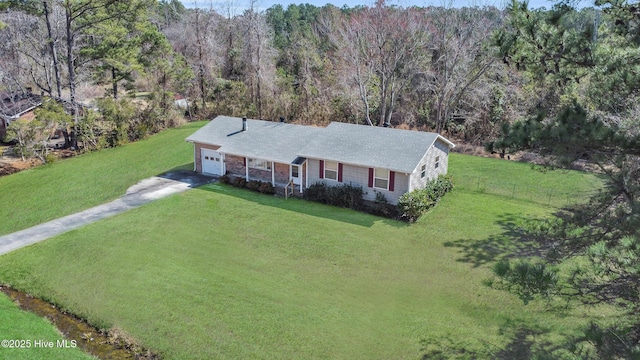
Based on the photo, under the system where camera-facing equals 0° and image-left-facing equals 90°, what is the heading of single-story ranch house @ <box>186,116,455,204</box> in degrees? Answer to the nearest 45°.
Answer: approximately 45°

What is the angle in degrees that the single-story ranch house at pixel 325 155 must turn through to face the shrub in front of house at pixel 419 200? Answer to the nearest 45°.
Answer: approximately 90° to its left

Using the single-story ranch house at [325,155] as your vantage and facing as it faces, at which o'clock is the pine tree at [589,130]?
The pine tree is roughly at 10 o'clock from the single-story ranch house.

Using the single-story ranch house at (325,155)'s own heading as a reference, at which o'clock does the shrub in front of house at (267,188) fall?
The shrub in front of house is roughly at 1 o'clock from the single-story ranch house.
